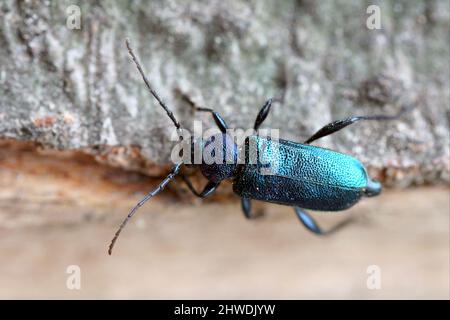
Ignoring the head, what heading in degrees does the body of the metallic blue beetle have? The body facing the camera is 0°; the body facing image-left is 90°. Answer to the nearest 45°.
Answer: approximately 90°
